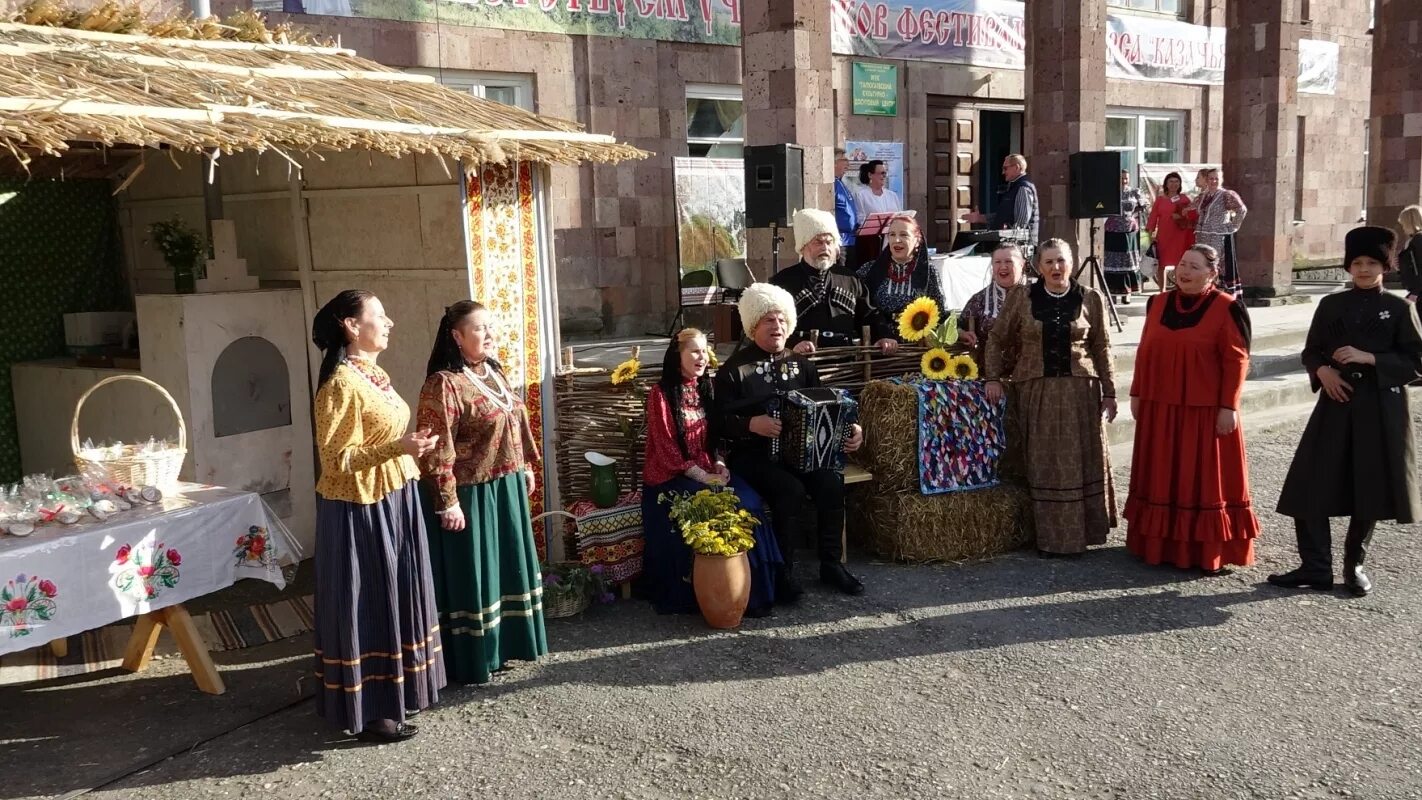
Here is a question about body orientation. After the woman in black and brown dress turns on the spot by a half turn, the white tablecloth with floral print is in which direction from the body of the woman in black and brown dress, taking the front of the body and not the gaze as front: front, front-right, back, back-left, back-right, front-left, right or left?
back-left

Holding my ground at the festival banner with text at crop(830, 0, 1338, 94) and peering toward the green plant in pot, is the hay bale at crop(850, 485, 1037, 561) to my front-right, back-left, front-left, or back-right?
front-left

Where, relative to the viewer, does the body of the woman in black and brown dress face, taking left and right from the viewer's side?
facing the viewer

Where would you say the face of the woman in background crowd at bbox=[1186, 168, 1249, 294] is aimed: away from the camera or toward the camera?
toward the camera

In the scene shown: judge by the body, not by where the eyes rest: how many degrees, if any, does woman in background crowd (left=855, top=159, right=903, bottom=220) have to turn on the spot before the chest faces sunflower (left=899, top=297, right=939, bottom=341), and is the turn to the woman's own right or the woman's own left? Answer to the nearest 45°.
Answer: approximately 45° to the woman's own right

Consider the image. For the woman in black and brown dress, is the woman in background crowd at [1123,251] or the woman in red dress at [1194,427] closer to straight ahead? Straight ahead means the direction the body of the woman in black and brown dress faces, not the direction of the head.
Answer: the woman in red dress

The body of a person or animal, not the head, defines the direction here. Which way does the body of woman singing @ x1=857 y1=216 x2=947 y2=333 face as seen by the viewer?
toward the camera

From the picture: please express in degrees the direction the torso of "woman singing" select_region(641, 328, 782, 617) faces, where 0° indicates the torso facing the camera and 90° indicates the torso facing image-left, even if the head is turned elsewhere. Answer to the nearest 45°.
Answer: approximately 315°

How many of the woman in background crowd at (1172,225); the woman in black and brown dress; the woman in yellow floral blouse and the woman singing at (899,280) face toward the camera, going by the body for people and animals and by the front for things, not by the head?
3

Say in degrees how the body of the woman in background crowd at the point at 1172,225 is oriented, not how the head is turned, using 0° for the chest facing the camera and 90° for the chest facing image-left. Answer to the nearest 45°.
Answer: approximately 0°

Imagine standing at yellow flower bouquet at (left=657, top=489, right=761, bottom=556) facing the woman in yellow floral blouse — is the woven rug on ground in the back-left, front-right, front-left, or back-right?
front-right

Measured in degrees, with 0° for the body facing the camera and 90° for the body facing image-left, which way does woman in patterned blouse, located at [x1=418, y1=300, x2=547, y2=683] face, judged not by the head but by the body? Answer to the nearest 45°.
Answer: approximately 315°

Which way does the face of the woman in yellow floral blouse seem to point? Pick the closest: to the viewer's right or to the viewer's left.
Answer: to the viewer's right

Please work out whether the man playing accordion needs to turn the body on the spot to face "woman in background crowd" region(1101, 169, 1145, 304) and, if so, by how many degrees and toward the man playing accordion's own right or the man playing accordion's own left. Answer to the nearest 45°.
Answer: approximately 90° to the man playing accordion's own left

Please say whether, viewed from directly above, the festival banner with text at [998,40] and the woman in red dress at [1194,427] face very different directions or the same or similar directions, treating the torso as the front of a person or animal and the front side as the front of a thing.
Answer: same or similar directions

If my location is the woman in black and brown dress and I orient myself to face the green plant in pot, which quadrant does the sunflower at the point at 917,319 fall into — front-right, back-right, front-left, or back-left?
front-right

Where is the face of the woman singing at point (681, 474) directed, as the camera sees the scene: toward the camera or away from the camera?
toward the camera

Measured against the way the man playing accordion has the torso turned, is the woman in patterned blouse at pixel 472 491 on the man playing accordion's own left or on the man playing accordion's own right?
on the man playing accordion's own right

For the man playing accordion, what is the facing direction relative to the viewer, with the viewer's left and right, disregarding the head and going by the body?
facing the viewer and to the right of the viewer

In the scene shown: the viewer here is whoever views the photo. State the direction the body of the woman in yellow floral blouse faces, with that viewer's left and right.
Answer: facing to the right of the viewer

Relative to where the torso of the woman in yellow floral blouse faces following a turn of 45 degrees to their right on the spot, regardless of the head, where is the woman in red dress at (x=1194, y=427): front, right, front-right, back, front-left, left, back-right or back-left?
front-left

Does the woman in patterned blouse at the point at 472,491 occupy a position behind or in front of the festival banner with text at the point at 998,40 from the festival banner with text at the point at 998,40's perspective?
in front

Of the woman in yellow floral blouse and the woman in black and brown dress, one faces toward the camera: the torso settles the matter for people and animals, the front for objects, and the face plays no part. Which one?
the woman in black and brown dress

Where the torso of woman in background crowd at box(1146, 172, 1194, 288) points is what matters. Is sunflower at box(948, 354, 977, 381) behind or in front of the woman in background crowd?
in front
